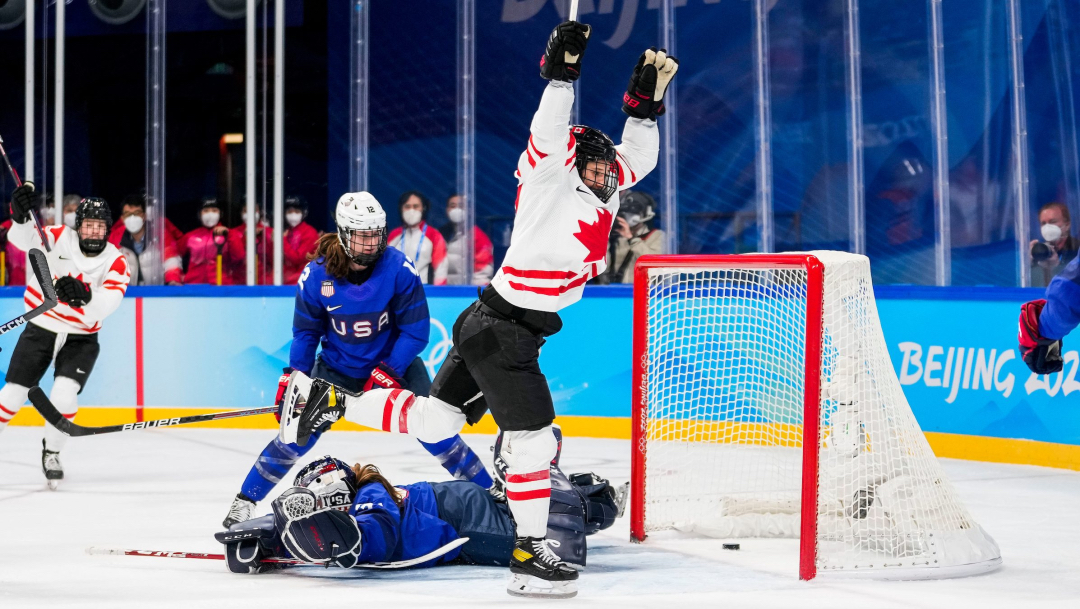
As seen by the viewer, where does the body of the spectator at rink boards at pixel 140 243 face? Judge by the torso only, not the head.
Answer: toward the camera

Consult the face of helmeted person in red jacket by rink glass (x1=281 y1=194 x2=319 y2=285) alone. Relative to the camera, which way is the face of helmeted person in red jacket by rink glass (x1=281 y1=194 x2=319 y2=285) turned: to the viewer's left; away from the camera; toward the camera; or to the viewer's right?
toward the camera

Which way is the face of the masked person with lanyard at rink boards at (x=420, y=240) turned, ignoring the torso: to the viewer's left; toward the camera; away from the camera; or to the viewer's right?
toward the camera

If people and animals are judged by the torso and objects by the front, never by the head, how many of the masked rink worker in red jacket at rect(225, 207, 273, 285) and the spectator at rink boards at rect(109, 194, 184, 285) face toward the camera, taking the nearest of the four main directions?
2

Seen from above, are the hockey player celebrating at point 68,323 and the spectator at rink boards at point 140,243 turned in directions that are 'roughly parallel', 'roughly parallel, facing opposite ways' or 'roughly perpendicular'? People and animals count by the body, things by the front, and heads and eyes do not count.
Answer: roughly parallel

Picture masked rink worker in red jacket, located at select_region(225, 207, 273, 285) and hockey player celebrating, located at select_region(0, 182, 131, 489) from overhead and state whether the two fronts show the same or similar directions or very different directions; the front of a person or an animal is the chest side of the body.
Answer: same or similar directions

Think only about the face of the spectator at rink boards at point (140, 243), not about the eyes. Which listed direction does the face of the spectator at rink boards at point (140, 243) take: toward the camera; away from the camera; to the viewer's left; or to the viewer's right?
toward the camera

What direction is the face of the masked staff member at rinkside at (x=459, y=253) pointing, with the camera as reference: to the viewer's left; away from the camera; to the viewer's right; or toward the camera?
toward the camera

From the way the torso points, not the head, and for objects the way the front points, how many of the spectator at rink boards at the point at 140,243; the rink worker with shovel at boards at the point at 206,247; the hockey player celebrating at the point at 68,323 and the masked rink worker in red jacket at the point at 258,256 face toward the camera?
4

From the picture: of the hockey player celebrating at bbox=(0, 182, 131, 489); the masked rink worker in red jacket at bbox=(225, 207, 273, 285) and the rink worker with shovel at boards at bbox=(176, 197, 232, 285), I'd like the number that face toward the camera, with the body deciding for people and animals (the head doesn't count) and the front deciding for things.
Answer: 3

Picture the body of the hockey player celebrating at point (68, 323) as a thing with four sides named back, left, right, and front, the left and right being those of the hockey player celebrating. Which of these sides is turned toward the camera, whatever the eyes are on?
front

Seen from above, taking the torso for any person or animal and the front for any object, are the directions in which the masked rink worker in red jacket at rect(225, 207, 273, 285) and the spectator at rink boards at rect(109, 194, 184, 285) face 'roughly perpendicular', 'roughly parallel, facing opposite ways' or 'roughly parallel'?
roughly parallel

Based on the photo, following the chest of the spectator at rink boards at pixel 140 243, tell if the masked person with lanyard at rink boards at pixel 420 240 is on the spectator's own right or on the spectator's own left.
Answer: on the spectator's own left
